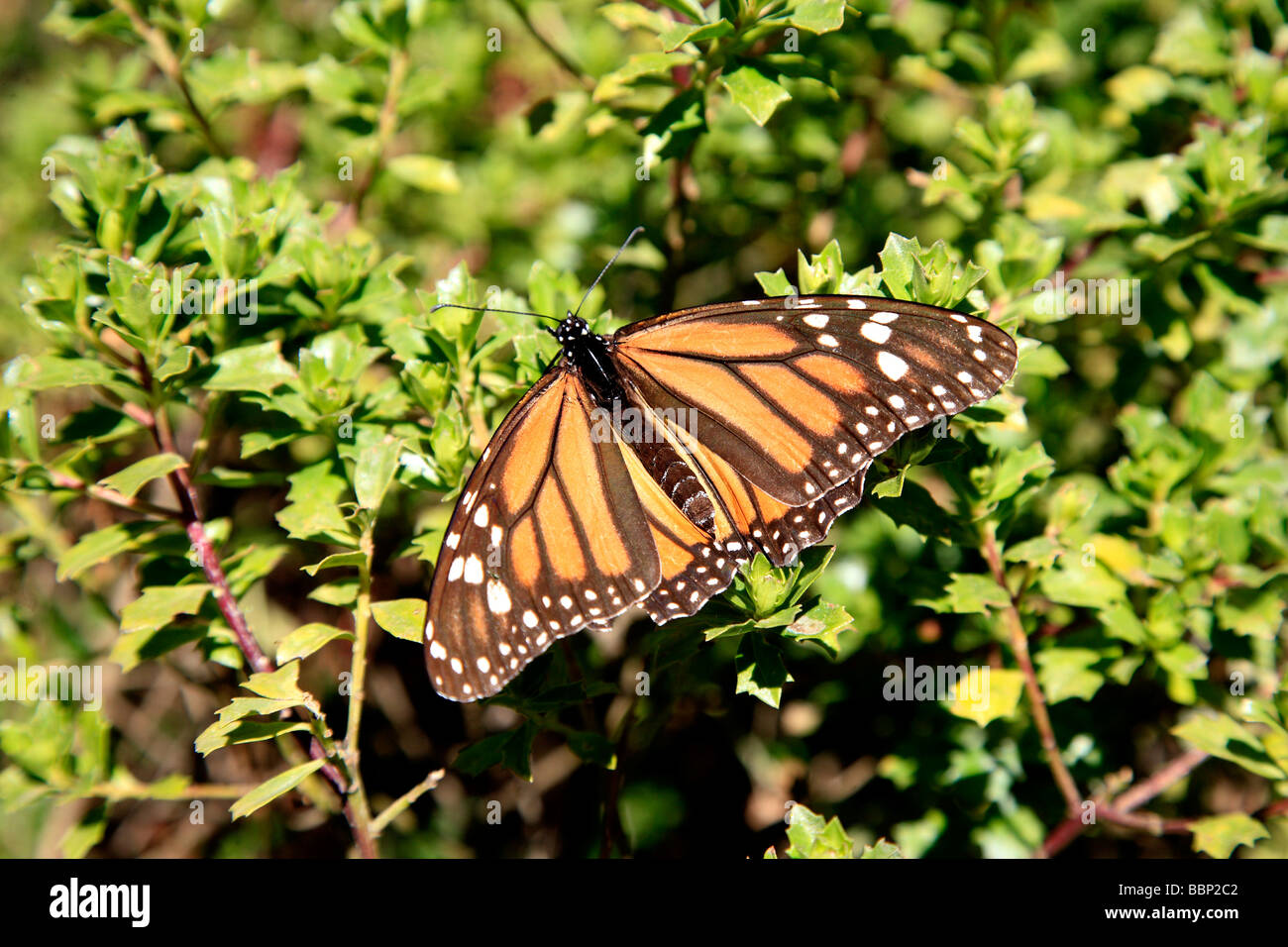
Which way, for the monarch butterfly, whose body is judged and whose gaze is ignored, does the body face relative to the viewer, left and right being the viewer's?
facing away from the viewer and to the left of the viewer
